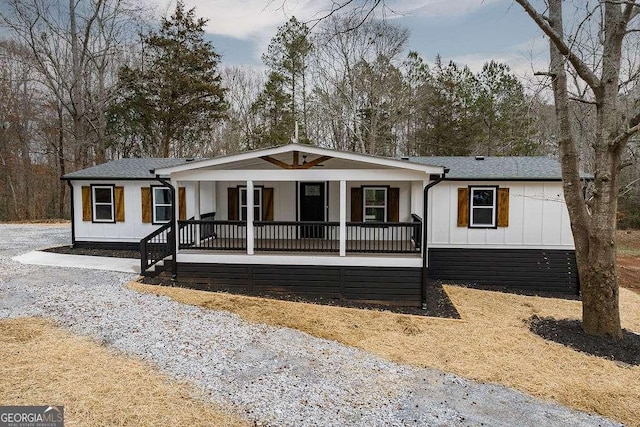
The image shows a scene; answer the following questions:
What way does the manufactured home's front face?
toward the camera

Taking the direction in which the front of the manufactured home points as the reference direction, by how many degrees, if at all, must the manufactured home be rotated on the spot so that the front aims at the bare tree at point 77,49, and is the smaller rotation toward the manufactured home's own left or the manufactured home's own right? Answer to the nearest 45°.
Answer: approximately 135° to the manufactured home's own right

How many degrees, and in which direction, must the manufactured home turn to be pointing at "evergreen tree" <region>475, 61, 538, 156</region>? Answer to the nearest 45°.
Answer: approximately 135° to its left

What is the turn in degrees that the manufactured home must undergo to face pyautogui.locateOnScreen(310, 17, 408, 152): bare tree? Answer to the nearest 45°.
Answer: approximately 180°

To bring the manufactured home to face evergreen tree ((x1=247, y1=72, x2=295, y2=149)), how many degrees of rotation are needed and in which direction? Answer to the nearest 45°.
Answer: approximately 180°

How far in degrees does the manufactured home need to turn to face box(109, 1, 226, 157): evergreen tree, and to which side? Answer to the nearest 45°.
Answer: approximately 135° to its right

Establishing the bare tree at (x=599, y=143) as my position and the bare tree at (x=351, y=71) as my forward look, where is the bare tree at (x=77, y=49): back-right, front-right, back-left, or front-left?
front-left

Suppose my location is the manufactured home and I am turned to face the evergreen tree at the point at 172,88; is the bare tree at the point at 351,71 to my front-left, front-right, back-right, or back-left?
front-right

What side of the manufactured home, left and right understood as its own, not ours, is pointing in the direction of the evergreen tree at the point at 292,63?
back
